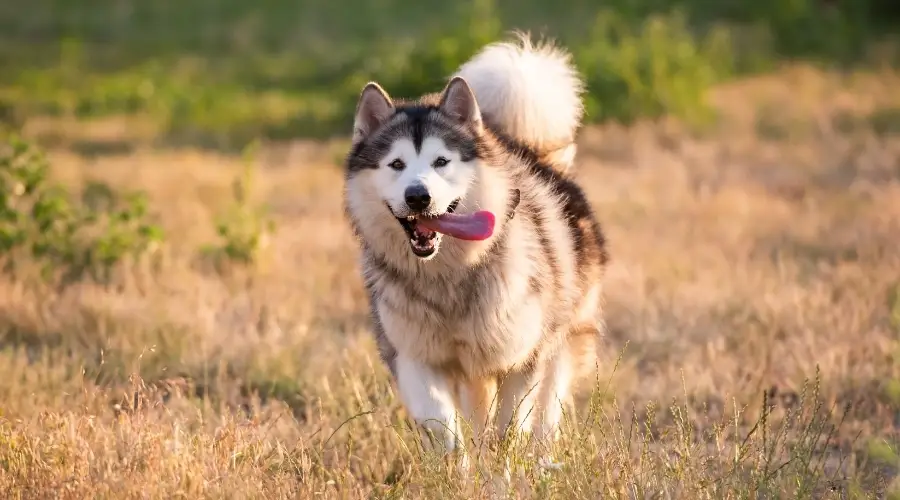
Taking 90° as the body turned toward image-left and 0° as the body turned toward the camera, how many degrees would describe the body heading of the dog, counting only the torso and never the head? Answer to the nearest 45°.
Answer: approximately 45°

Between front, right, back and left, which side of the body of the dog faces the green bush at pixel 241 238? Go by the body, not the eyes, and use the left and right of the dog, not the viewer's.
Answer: back

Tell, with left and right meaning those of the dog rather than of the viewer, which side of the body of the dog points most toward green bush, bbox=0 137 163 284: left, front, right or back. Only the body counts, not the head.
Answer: right
